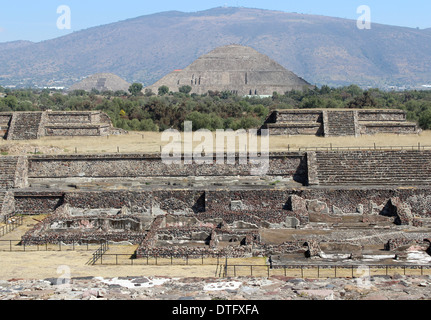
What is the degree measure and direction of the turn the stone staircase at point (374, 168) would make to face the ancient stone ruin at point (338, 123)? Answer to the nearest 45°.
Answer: approximately 180°

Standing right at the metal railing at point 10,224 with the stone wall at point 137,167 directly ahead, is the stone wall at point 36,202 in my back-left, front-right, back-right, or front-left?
front-left

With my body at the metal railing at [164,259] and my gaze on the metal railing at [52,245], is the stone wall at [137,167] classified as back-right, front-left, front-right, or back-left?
front-right

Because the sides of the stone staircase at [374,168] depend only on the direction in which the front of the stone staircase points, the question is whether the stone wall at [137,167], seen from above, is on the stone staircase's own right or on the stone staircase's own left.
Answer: on the stone staircase's own right

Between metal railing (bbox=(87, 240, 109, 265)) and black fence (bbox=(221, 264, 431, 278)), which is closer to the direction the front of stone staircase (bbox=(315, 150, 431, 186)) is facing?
the black fence

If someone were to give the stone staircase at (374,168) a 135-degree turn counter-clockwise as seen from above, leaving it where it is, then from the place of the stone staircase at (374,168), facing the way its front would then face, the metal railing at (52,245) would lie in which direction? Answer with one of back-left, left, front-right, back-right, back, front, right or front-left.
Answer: back

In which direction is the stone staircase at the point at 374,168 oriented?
toward the camera

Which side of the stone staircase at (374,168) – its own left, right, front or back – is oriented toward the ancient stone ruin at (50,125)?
right

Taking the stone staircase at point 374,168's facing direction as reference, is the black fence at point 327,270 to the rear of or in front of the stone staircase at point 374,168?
in front

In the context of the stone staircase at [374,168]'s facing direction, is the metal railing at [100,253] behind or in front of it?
in front

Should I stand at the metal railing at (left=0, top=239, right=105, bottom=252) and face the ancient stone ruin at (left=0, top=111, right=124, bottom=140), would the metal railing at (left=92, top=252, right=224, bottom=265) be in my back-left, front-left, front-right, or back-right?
back-right

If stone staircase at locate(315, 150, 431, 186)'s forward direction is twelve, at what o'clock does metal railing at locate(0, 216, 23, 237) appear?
The metal railing is roughly at 2 o'clock from the stone staircase.

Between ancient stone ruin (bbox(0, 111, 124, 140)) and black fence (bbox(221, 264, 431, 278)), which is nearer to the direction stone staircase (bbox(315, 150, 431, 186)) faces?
the black fence
